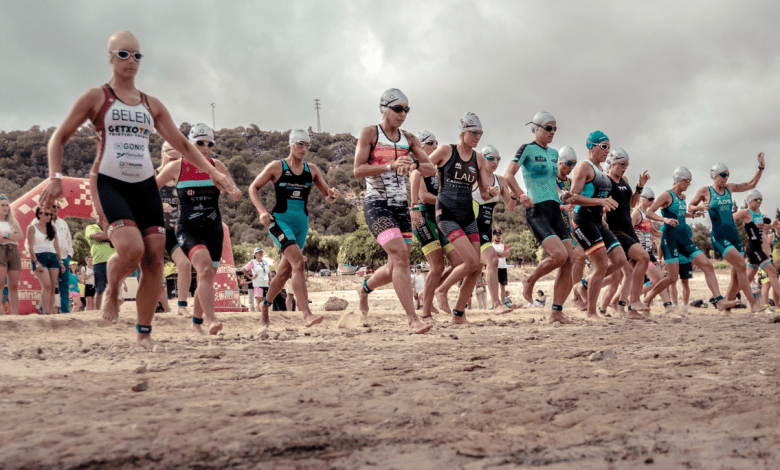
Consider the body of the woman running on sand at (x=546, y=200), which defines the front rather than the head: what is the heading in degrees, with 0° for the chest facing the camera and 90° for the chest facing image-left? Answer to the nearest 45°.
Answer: approximately 315°

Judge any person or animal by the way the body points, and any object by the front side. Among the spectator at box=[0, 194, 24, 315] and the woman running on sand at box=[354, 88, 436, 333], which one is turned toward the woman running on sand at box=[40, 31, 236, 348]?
the spectator

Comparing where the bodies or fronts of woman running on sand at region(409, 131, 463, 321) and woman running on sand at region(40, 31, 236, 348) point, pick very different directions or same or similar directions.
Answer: same or similar directions

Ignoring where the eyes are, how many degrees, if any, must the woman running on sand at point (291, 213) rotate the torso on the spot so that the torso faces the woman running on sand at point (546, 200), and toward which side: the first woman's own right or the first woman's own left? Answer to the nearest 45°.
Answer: approximately 45° to the first woman's own left

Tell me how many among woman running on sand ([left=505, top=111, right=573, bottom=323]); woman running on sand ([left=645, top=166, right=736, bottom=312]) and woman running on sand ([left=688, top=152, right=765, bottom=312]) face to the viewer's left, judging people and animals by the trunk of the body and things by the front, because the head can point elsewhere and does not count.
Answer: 0

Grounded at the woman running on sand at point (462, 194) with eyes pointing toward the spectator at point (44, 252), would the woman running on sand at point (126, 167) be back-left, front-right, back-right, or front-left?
front-left

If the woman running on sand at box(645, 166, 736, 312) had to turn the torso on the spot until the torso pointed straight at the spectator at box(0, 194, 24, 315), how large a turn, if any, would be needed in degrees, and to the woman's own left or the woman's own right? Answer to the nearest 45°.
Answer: approximately 90° to the woman's own right

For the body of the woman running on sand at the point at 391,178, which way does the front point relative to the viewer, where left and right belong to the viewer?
facing the viewer and to the right of the viewer

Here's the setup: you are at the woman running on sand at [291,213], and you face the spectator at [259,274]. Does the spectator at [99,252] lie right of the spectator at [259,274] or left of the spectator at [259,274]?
left

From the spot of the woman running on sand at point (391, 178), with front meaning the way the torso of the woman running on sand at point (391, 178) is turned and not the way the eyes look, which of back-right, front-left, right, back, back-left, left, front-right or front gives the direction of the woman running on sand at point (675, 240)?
left

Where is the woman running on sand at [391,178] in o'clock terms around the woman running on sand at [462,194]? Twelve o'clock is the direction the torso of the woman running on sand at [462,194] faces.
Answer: the woman running on sand at [391,178] is roughly at 3 o'clock from the woman running on sand at [462,194].

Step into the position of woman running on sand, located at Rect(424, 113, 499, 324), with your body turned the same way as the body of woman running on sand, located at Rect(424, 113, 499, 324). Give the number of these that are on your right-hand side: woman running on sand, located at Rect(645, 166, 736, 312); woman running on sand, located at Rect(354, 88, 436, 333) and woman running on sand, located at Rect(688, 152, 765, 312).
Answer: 1

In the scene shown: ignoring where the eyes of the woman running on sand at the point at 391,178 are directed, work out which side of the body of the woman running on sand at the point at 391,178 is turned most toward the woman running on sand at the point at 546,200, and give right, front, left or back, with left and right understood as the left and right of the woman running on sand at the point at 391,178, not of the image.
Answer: left

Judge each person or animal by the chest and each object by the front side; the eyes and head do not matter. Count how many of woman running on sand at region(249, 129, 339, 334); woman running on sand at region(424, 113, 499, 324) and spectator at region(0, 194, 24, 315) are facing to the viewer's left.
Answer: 0

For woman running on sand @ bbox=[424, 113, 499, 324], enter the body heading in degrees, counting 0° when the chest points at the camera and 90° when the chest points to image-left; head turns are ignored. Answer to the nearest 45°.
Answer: approximately 315°
